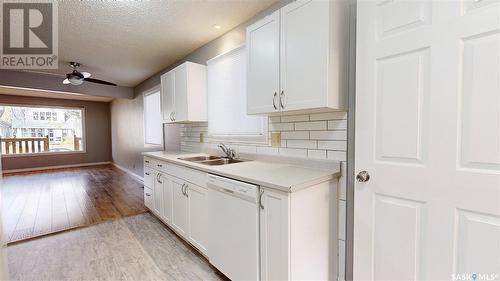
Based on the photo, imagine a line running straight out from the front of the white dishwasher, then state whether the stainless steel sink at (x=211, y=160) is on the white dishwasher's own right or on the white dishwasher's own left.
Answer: on the white dishwasher's own right

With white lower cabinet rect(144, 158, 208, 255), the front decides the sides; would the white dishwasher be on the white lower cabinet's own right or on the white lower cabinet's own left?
on the white lower cabinet's own left

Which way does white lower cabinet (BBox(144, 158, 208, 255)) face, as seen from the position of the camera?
facing the viewer and to the left of the viewer

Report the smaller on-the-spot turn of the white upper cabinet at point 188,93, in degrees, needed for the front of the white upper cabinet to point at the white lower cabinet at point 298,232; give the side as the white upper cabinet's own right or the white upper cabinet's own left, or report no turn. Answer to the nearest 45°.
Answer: approximately 45° to the white upper cabinet's own left

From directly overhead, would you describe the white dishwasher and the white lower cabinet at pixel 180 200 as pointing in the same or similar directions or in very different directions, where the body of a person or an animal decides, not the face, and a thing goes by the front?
same or similar directions

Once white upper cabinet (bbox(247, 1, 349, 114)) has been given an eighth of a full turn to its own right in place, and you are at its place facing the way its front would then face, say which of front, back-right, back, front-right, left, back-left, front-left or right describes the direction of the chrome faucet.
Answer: front-right

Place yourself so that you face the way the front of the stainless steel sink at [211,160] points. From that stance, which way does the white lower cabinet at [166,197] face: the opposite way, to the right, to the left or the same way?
the same way

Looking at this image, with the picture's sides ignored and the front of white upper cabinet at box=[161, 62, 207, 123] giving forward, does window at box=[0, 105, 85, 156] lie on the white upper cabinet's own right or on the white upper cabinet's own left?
on the white upper cabinet's own right

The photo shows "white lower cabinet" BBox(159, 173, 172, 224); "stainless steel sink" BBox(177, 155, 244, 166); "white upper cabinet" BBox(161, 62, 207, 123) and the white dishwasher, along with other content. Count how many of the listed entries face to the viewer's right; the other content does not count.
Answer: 0
